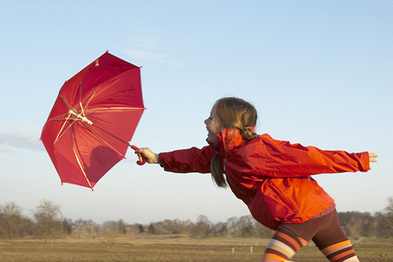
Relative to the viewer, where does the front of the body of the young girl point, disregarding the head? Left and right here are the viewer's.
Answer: facing to the left of the viewer

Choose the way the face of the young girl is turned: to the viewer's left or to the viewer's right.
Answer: to the viewer's left
